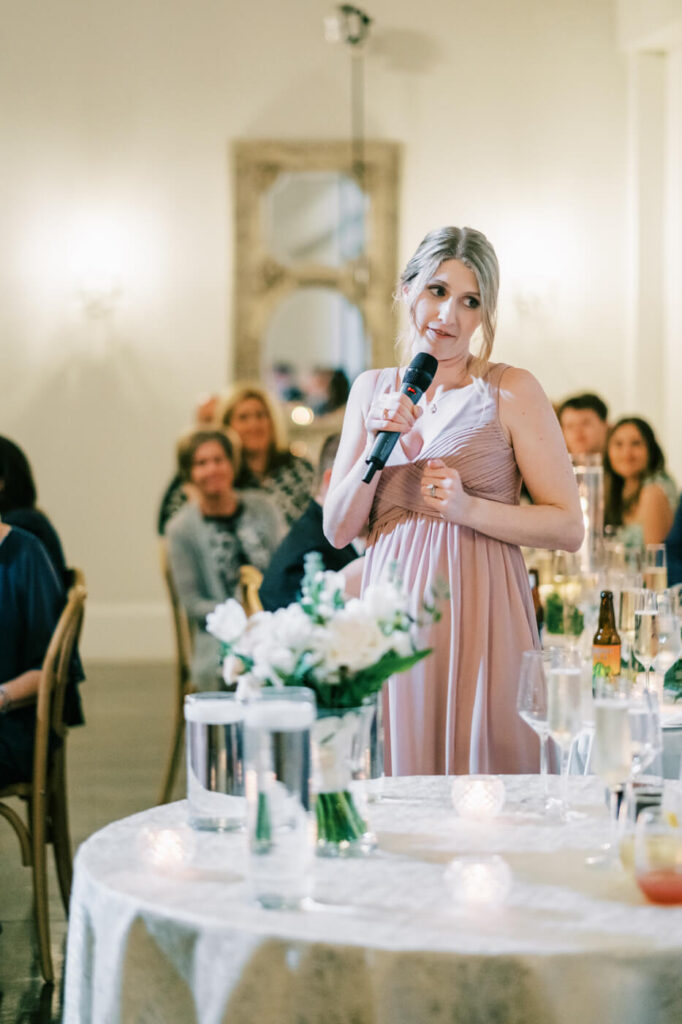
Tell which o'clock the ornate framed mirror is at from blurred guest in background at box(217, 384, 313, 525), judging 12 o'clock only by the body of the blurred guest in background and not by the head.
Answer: The ornate framed mirror is roughly at 6 o'clock from the blurred guest in background.

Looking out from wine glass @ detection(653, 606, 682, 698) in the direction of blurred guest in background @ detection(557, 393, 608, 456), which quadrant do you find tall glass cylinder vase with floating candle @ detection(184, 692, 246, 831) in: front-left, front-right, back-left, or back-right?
back-left

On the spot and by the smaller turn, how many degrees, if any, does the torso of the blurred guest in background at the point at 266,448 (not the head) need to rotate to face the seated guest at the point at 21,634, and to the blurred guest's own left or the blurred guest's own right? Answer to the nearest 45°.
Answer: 0° — they already face them

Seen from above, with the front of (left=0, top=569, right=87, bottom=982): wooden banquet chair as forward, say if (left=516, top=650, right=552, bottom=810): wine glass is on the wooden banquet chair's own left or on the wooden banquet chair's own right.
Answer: on the wooden banquet chair's own left

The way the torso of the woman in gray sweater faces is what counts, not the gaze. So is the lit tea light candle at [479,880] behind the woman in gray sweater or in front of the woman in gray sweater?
in front
